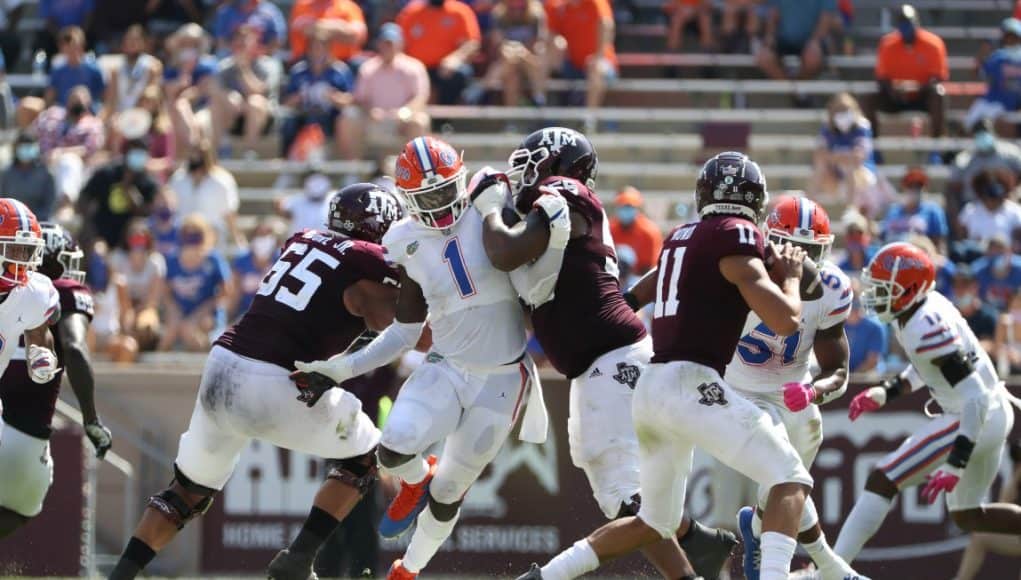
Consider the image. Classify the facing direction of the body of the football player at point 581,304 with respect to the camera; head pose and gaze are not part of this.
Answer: to the viewer's left

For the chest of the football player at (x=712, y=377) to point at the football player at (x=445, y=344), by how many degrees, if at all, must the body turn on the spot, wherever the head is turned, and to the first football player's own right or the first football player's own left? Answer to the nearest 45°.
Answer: approximately 135° to the first football player's own left

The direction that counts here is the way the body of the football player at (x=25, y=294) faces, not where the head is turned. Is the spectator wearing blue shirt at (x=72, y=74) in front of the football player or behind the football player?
behind

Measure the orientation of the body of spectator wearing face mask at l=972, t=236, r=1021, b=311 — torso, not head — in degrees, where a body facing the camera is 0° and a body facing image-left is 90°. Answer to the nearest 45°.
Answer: approximately 0°

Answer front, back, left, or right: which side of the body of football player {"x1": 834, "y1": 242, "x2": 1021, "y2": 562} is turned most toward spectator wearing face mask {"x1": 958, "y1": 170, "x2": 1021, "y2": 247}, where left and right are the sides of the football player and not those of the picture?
right

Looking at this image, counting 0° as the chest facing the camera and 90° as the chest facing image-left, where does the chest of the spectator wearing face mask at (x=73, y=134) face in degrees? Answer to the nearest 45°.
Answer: approximately 0°
